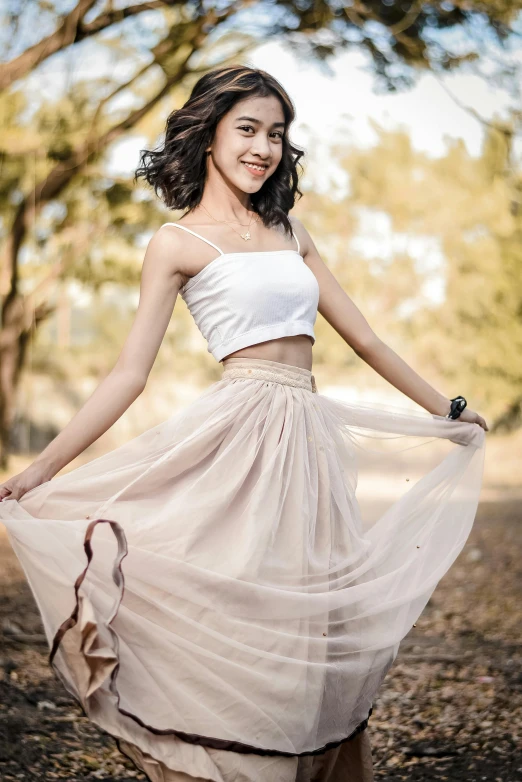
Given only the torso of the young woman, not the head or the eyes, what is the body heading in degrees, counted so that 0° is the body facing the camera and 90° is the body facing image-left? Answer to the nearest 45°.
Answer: approximately 315°

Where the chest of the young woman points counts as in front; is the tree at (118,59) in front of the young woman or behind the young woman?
behind
